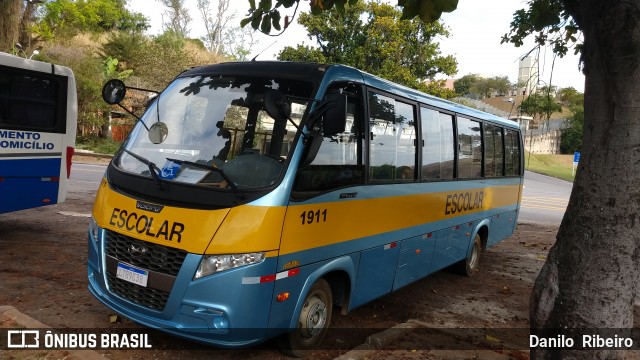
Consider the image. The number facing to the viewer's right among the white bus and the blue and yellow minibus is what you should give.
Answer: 0

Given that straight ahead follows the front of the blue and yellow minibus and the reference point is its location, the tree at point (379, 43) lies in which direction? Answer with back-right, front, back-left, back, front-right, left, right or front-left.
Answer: back-right

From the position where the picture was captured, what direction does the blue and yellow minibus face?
facing the viewer and to the left of the viewer

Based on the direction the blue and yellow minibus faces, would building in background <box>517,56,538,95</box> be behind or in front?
behind

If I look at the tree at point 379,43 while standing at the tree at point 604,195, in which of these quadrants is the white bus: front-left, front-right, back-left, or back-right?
front-left
